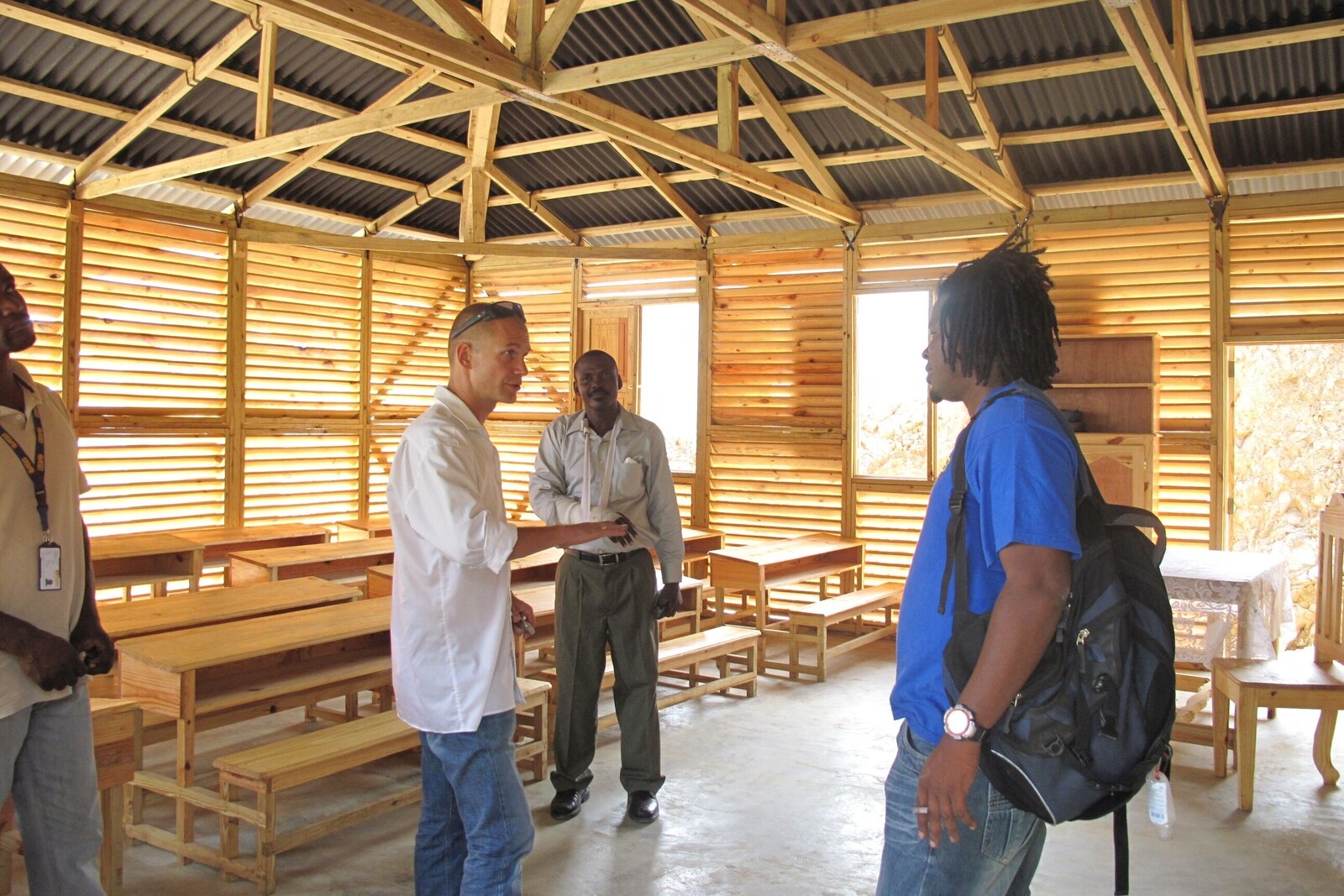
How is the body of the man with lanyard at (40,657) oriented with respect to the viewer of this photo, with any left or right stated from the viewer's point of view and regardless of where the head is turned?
facing the viewer and to the right of the viewer

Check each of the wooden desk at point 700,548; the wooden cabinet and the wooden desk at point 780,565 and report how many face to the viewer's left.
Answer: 0

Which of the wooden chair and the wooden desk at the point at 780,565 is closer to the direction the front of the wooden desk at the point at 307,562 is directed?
the wooden chair

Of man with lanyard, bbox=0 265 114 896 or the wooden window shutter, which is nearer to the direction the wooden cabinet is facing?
the man with lanyard

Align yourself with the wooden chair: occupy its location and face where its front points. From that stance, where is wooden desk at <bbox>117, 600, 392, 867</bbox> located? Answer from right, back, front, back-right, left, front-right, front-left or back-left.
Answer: front-left

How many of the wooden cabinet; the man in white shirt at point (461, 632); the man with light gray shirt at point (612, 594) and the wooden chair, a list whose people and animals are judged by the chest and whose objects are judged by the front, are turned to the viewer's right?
1

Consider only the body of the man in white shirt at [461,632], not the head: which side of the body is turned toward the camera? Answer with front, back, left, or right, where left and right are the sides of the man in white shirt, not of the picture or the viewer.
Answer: right

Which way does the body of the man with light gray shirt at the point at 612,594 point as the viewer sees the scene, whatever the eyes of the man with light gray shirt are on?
toward the camera

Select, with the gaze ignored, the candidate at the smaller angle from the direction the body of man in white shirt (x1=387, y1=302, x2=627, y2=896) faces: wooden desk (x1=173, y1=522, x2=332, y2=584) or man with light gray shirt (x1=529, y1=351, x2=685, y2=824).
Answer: the man with light gray shirt

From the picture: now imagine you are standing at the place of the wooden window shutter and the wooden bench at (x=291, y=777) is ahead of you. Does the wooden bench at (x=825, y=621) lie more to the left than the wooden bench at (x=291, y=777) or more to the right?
left

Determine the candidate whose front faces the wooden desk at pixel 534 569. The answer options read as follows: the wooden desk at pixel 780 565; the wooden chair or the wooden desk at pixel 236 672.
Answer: the wooden chair
